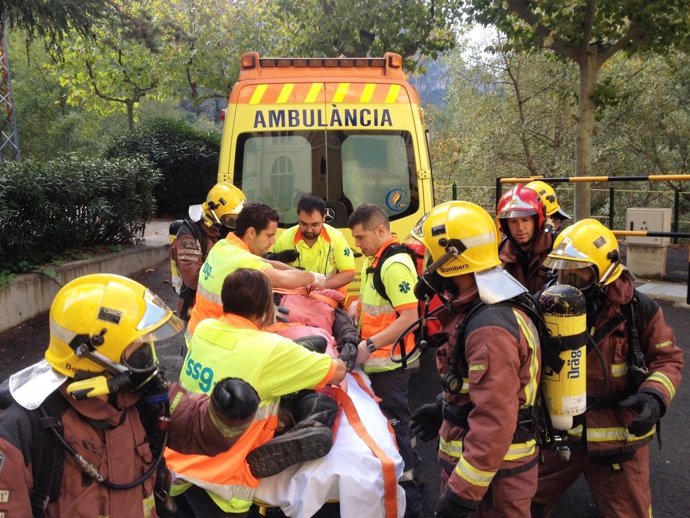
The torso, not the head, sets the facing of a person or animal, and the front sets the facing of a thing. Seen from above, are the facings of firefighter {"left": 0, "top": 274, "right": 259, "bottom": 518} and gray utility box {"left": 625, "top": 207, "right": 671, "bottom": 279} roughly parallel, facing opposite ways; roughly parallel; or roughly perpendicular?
roughly perpendicular

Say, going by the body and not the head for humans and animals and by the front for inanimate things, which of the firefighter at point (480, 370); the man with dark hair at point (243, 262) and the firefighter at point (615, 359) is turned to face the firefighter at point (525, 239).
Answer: the man with dark hair

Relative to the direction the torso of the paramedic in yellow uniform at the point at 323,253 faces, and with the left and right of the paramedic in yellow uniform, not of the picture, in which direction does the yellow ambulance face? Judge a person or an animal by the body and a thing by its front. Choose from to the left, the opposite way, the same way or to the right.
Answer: the opposite way

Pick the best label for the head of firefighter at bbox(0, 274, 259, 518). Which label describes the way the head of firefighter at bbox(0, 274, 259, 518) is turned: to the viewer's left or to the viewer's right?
to the viewer's right

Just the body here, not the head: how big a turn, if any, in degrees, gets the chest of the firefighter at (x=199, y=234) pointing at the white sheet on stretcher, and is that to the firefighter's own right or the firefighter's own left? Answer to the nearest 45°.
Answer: approximately 90° to the firefighter's own right

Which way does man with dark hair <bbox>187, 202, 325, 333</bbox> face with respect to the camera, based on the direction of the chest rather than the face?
to the viewer's right

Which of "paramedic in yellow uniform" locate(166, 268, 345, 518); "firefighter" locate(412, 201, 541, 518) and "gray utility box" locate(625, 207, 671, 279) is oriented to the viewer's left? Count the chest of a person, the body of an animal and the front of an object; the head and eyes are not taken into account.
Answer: the firefighter

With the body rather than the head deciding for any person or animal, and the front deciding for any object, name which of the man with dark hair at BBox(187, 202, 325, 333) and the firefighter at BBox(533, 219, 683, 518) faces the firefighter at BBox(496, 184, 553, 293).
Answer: the man with dark hair

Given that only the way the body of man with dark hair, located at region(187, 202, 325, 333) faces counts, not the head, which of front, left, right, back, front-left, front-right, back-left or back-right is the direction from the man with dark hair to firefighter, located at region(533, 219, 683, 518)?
front-right

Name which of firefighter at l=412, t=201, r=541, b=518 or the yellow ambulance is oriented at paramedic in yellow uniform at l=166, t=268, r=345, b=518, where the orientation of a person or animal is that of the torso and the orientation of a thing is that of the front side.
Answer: the firefighter

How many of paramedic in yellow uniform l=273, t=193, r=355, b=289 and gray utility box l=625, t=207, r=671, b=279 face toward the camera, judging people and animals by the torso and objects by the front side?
2

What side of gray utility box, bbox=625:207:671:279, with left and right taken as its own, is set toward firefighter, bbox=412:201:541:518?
front
